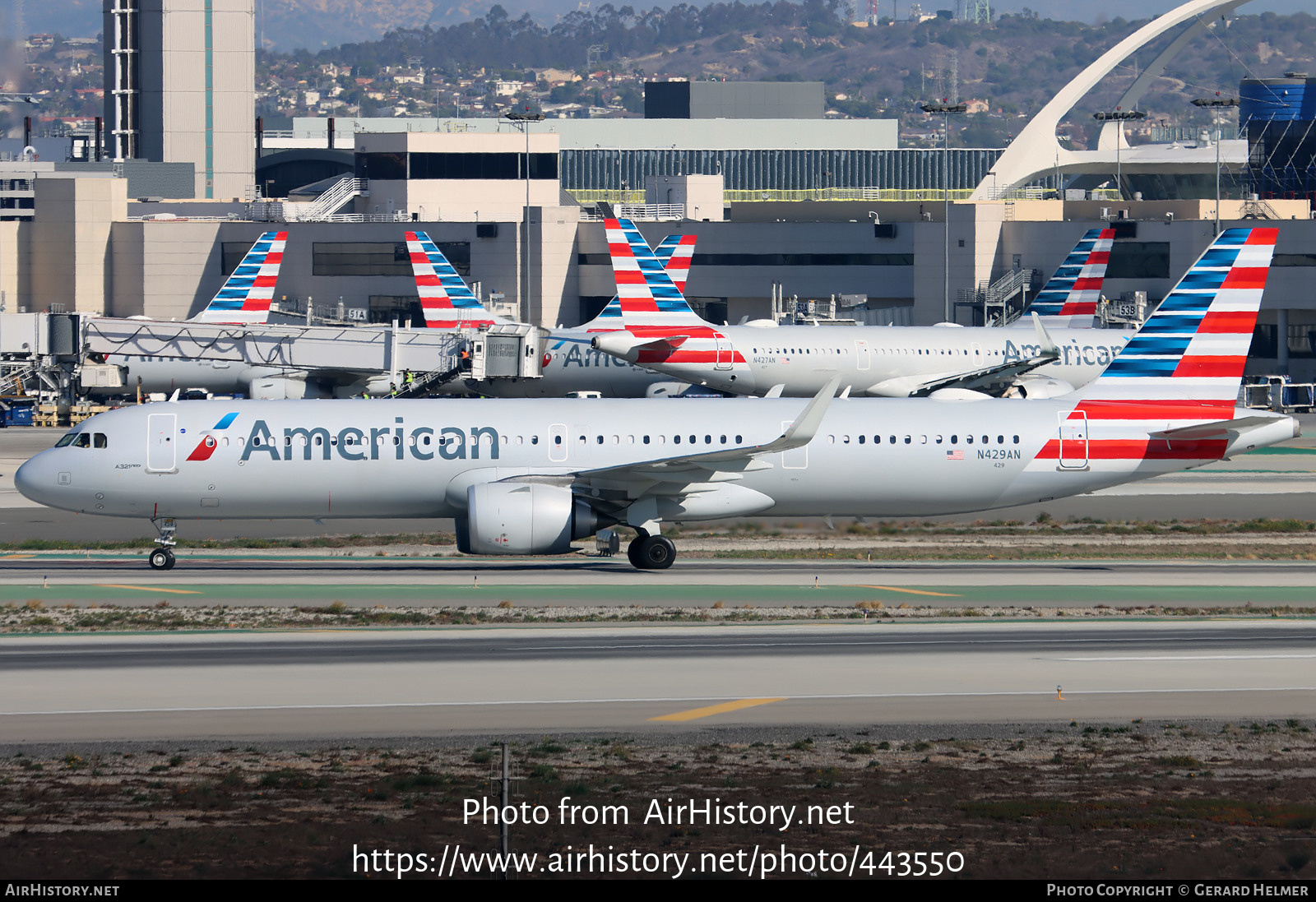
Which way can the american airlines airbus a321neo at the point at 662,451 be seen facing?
to the viewer's left
